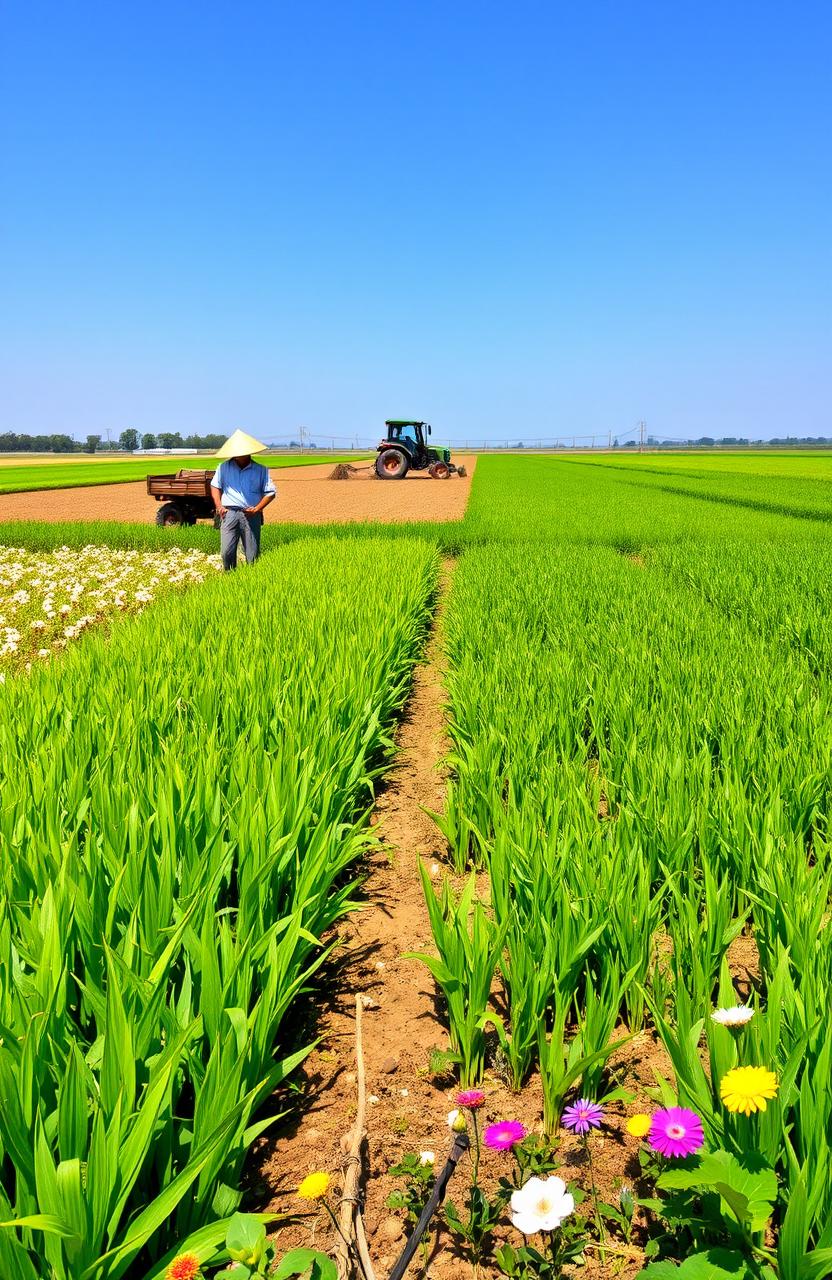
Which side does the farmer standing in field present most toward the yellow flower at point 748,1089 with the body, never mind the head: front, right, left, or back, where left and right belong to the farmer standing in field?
front

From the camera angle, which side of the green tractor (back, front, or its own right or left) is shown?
right

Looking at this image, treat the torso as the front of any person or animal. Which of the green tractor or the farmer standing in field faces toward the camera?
the farmer standing in field

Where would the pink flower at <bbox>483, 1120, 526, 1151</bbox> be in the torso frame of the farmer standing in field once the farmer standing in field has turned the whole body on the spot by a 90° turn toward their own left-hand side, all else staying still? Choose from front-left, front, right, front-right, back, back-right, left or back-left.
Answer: right

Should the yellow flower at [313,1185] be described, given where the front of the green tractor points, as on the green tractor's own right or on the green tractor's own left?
on the green tractor's own right

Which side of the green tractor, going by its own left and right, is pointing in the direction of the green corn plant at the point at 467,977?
right

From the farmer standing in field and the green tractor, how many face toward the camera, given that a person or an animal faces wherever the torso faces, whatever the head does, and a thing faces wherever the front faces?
1

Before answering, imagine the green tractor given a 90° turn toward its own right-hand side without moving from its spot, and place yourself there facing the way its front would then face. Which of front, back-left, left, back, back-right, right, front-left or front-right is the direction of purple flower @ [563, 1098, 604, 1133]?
front

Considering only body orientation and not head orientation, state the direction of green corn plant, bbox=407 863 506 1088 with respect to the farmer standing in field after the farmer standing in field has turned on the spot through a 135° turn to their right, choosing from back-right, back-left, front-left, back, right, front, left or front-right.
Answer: back-left

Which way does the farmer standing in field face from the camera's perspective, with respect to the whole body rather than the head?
toward the camera

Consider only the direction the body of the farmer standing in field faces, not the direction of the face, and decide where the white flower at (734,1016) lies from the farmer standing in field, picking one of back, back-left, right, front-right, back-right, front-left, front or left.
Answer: front

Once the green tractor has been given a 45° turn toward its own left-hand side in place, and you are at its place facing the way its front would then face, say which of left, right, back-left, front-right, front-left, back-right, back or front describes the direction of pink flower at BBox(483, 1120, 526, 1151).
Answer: back-right

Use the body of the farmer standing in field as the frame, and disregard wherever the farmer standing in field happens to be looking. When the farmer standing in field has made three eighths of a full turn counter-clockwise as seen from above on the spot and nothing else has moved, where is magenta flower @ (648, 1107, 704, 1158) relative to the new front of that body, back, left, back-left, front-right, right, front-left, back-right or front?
back-right

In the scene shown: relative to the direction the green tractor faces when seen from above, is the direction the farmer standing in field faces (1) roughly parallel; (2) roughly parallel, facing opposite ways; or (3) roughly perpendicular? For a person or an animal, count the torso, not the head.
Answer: roughly perpendicular

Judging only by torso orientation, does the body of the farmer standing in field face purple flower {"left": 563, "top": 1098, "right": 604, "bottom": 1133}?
yes
